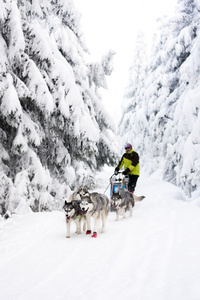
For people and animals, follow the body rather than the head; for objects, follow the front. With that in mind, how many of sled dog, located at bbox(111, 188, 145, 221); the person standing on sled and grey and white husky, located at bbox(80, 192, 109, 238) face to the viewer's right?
0

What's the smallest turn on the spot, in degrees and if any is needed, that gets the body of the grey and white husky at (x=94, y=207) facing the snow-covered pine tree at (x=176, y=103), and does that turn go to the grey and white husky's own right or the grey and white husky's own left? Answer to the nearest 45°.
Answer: approximately 180°

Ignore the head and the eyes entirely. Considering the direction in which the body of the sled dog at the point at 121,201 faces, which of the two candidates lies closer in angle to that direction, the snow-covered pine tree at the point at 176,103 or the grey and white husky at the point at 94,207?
the grey and white husky

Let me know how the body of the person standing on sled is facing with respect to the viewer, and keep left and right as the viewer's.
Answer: facing the viewer and to the left of the viewer

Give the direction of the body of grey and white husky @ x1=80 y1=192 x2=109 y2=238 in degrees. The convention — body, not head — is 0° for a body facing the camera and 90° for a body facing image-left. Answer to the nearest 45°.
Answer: approximately 45°

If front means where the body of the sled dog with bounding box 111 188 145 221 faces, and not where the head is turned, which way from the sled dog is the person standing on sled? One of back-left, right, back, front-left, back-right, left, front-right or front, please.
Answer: back-right

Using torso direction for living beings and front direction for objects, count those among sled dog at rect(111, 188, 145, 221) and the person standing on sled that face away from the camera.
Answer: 0

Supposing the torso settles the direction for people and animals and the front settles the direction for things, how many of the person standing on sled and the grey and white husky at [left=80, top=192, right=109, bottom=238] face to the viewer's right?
0

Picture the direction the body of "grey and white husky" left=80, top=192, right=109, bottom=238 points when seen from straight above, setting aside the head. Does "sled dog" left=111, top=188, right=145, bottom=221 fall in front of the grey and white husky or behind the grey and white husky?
behind

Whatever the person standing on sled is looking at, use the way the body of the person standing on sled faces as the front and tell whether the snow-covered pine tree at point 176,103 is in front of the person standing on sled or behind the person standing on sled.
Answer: behind
